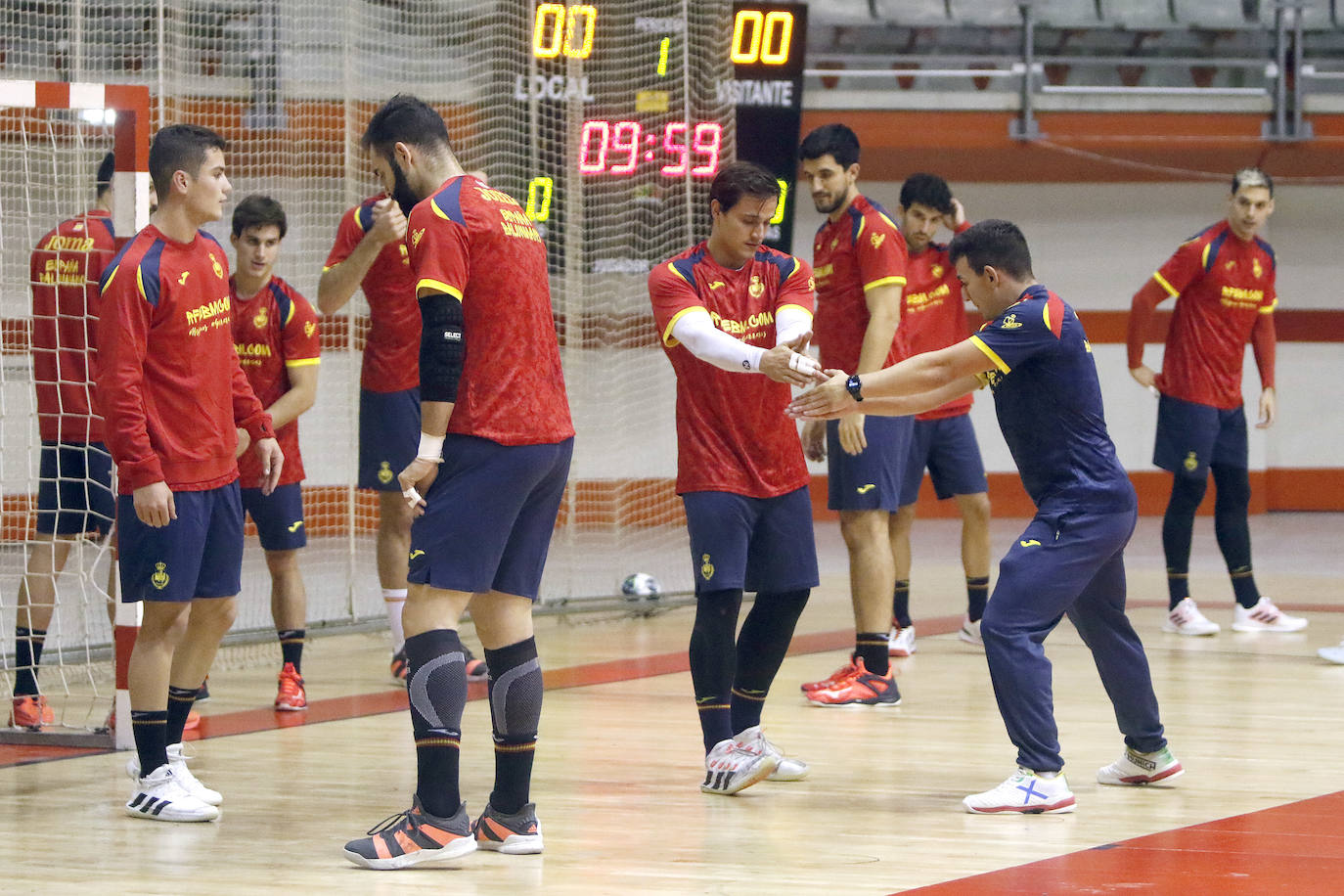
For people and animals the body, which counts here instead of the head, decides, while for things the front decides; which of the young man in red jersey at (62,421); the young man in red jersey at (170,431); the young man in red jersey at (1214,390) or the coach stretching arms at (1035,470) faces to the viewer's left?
the coach stretching arms

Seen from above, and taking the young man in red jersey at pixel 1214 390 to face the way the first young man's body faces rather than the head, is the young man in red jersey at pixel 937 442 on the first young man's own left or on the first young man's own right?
on the first young man's own right

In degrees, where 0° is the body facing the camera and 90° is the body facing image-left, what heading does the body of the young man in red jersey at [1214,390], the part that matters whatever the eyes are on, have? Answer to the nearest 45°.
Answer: approximately 315°

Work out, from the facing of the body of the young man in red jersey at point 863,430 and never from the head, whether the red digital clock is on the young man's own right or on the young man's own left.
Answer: on the young man's own right

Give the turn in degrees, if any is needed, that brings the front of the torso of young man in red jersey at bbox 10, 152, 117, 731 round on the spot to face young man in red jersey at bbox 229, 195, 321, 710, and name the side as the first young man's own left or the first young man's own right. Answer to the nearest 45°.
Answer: approximately 90° to the first young man's own right

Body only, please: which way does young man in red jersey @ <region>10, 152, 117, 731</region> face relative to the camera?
away from the camera

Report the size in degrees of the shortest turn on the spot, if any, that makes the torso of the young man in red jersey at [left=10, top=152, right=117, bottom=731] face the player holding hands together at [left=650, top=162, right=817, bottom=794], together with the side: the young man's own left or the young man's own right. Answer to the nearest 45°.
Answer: approximately 135° to the young man's own right

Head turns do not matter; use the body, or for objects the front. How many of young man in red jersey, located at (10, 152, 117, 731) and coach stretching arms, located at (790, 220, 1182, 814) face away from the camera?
1

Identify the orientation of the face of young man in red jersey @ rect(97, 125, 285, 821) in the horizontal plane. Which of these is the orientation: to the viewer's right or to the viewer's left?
to the viewer's right

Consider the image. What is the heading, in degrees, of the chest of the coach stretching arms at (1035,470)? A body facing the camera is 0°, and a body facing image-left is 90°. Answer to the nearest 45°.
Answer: approximately 90°
